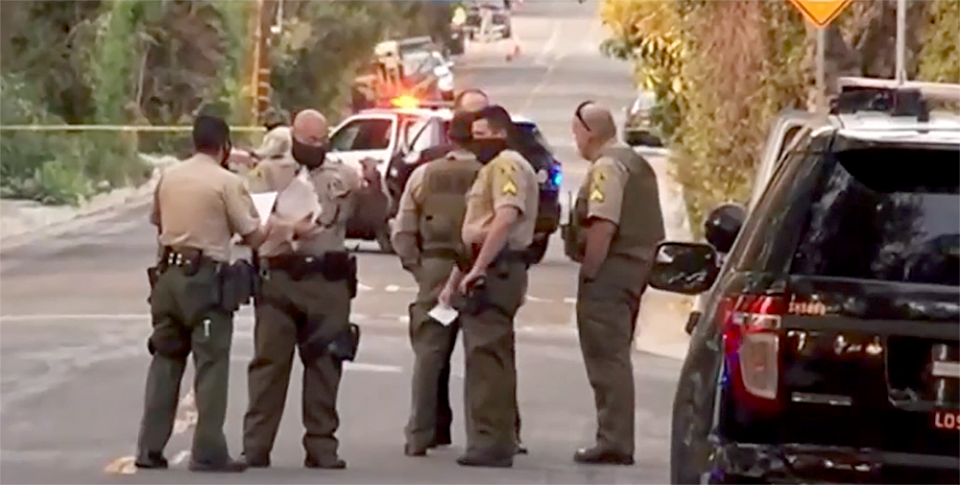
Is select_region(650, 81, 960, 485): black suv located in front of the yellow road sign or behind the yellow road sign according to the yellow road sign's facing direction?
in front

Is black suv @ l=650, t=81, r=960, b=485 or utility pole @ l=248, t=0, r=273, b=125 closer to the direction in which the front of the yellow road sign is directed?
the black suv

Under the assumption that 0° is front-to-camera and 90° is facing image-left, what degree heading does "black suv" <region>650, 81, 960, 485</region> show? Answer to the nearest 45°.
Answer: approximately 180°

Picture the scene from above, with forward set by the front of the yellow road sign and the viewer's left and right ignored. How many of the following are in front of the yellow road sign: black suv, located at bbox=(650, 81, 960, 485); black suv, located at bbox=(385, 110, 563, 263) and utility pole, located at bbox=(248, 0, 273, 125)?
1

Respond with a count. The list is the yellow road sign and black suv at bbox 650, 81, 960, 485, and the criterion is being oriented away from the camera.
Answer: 1

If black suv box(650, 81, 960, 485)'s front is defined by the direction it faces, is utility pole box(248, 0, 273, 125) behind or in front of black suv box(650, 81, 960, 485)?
in front

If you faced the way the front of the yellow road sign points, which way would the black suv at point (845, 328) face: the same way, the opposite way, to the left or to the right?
the opposite way

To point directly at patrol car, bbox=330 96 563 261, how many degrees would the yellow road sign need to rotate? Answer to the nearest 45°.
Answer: approximately 135° to its right

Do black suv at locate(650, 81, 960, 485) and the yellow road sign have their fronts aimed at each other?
yes

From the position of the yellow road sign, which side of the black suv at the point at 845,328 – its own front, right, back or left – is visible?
front

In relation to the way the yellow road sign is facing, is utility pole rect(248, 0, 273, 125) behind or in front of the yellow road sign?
behind

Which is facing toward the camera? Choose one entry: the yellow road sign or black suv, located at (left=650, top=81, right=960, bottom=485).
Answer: the yellow road sign

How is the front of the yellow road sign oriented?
toward the camera

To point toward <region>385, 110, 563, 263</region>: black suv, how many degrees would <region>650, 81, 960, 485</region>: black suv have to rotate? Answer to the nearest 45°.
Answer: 0° — it already faces it
